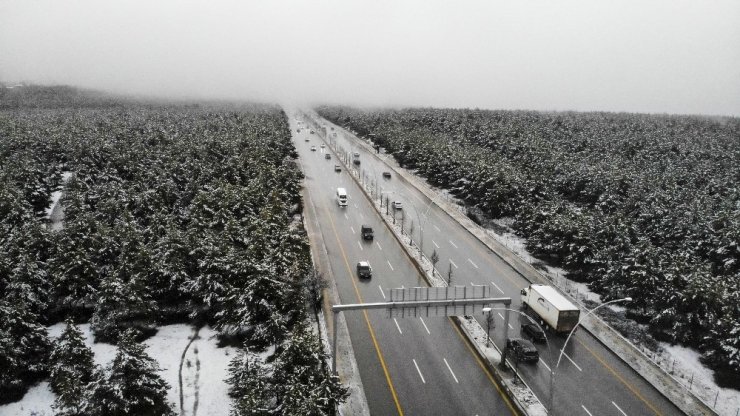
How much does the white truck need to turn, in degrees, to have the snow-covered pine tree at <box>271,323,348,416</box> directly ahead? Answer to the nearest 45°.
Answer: approximately 90° to its left

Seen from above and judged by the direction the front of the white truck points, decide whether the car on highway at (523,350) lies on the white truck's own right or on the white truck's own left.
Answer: on the white truck's own left

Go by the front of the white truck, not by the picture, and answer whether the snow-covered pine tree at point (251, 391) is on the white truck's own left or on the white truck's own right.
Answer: on the white truck's own left

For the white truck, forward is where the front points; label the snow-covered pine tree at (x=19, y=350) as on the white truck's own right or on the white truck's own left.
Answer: on the white truck's own left

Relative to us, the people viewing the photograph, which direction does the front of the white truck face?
facing away from the viewer and to the left of the viewer

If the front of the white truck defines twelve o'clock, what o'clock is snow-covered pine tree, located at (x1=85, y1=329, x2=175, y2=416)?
The snow-covered pine tree is roughly at 9 o'clock from the white truck.
